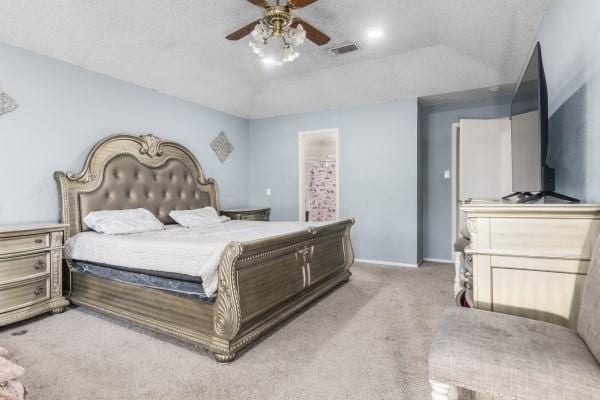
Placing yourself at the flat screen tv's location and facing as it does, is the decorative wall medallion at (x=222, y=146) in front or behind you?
in front

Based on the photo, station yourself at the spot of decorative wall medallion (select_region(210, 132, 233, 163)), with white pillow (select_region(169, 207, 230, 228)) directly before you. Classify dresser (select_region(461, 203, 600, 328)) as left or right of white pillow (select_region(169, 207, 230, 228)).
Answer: left

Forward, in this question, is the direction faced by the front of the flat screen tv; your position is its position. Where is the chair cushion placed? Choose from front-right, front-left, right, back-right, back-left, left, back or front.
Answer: left

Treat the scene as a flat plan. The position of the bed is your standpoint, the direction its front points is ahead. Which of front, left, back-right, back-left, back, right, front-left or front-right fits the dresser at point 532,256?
front

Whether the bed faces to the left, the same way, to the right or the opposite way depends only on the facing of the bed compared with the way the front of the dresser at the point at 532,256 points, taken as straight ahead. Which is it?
the opposite way

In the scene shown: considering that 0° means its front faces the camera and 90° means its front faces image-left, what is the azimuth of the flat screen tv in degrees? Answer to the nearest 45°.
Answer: approximately 90°

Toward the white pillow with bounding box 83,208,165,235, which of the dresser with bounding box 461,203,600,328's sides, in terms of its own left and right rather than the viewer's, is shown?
front

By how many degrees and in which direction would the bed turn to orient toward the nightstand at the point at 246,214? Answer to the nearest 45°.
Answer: approximately 135° to its left

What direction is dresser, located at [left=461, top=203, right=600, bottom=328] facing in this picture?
to the viewer's left

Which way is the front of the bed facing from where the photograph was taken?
facing the viewer and to the right of the viewer

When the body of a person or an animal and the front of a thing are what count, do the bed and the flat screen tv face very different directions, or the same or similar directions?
very different directions

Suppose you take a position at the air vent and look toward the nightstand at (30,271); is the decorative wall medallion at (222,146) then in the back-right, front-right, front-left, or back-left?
front-right

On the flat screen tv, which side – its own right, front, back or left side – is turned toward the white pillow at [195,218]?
front

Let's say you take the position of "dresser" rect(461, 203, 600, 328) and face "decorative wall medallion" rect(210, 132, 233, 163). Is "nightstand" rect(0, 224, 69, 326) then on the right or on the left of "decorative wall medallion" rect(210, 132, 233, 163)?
left

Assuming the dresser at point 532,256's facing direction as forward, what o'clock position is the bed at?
The bed is roughly at 12 o'clock from the dresser.
